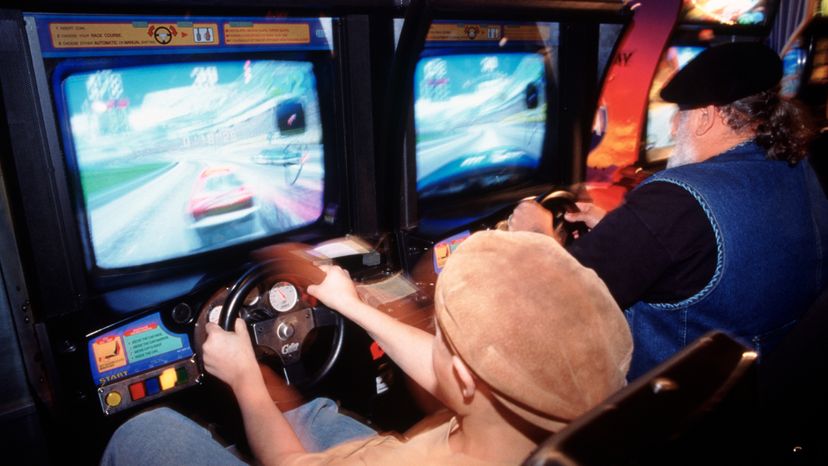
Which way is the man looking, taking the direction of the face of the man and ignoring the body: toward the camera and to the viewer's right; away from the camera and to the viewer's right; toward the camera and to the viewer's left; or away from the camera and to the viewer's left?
away from the camera and to the viewer's left

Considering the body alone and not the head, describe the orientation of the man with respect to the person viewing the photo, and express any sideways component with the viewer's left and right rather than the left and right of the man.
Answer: facing away from the viewer and to the left of the viewer

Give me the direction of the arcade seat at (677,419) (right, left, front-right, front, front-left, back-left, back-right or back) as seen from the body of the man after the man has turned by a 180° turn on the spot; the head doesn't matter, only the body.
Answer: front-right

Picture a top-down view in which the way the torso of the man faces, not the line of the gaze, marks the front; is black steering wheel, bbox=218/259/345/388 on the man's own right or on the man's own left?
on the man's own left
